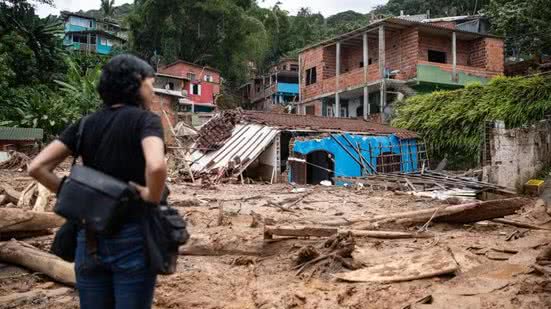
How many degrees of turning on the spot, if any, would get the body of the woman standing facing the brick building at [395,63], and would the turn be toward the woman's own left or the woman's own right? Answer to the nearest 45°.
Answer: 0° — they already face it

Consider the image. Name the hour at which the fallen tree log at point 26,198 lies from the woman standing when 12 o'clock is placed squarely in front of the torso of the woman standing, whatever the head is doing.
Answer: The fallen tree log is roughly at 10 o'clock from the woman standing.

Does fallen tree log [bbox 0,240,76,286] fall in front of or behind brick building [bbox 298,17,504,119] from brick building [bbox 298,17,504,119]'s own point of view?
in front

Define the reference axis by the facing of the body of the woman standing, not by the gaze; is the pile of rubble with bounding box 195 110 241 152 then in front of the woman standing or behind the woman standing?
in front

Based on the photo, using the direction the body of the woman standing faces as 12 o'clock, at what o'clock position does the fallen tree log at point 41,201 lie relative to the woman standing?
The fallen tree log is roughly at 10 o'clock from the woman standing.

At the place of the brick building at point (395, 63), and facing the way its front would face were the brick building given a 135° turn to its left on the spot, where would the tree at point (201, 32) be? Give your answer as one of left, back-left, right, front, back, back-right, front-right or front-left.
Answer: back-left

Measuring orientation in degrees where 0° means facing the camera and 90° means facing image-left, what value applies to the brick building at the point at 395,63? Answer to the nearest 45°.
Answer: approximately 45°

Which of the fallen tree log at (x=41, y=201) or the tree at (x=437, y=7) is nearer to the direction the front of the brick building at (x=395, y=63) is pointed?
the fallen tree log

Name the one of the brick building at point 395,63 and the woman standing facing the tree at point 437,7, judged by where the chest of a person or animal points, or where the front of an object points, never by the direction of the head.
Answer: the woman standing

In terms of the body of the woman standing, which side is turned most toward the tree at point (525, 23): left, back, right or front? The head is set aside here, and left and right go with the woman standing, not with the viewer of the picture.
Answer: front

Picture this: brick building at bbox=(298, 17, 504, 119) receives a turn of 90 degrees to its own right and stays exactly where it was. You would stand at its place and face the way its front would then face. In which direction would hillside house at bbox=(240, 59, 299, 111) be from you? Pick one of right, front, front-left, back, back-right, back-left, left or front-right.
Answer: front

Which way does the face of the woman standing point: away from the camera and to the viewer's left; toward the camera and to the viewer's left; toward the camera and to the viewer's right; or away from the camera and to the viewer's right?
away from the camera and to the viewer's right

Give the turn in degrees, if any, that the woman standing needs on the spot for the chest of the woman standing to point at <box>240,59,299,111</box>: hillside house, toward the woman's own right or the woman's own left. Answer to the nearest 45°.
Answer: approximately 45° to the woman's own left
